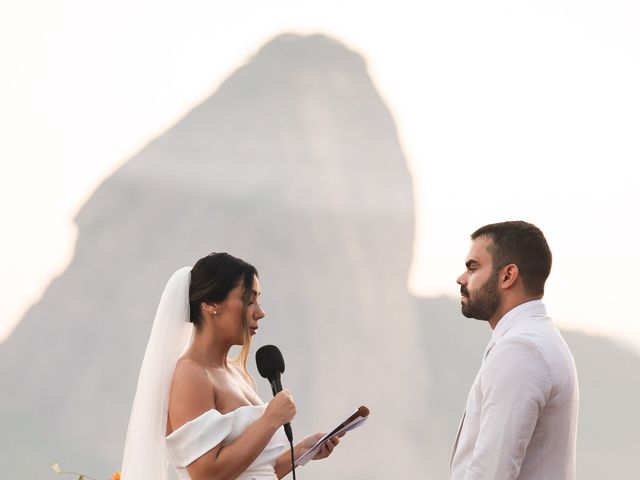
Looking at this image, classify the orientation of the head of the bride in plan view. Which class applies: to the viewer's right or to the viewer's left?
to the viewer's right

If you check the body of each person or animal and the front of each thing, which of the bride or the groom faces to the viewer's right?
the bride

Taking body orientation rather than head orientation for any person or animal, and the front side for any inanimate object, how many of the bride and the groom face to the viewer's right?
1

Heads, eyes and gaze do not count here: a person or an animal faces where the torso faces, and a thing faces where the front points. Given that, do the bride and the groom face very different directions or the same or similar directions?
very different directions

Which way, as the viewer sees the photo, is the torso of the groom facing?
to the viewer's left

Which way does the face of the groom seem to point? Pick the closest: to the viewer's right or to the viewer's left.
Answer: to the viewer's left

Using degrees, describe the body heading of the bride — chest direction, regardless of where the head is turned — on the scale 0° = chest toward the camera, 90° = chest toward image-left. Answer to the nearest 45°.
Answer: approximately 270°

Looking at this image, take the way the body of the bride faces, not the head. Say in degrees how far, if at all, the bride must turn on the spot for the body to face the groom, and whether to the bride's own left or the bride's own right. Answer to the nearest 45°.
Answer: approximately 45° to the bride's own right

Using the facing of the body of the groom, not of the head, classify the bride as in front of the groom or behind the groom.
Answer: in front
